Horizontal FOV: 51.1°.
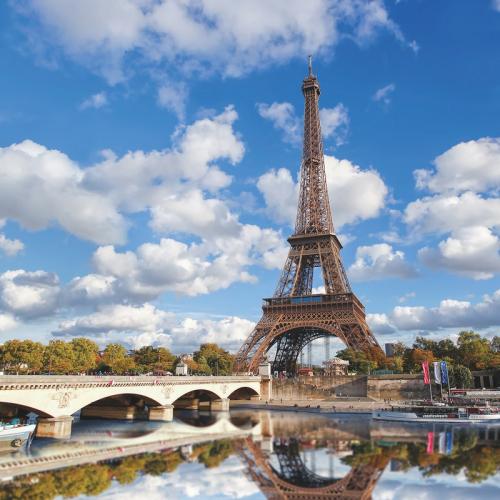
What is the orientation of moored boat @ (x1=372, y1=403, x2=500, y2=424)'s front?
to the viewer's left

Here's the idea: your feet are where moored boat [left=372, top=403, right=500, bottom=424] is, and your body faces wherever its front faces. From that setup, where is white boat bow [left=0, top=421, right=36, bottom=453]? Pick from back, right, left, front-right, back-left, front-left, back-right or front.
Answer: front-left

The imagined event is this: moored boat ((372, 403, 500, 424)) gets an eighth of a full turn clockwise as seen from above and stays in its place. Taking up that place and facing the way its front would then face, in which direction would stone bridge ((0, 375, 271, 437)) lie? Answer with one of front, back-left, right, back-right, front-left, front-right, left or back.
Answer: left
